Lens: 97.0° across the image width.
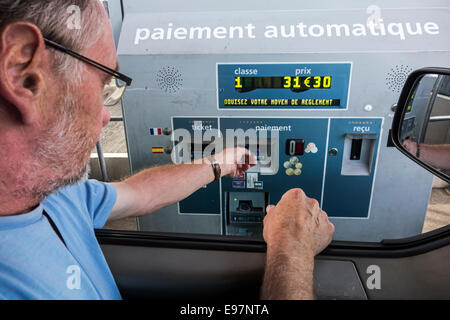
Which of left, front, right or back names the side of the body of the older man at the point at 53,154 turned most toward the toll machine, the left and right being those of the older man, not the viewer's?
front

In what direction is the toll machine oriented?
toward the camera

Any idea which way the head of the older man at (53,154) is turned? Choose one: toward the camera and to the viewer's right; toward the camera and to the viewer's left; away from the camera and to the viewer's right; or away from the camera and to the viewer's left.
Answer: away from the camera and to the viewer's right

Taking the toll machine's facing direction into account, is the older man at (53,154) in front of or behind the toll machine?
in front

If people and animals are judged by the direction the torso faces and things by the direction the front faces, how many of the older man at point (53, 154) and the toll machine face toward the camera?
1

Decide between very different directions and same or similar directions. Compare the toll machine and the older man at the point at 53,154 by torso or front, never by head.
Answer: very different directions

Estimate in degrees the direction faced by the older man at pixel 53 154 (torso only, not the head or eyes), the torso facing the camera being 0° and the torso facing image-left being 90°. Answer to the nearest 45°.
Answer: approximately 225°
